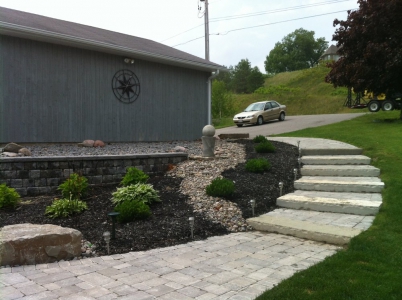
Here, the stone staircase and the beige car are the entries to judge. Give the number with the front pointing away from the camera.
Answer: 0

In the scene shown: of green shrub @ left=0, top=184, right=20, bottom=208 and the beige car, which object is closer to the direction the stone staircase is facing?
the green shrub

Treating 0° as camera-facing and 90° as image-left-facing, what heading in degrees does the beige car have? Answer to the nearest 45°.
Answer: approximately 45°

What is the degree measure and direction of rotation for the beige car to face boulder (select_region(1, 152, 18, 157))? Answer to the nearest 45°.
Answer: approximately 45° to its left

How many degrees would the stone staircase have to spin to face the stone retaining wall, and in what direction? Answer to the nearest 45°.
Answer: approximately 90° to its right

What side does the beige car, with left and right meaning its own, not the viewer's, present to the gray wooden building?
front

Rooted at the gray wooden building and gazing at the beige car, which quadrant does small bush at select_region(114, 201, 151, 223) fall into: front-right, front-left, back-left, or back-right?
back-right

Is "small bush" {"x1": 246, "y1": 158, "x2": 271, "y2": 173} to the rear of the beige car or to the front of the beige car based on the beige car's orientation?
to the front

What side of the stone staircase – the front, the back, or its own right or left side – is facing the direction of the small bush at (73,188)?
right

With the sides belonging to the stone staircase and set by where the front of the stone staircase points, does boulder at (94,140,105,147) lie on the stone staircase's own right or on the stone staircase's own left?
on the stone staircase's own right

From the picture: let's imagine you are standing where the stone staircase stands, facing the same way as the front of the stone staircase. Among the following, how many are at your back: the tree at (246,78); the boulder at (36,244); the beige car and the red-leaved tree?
3

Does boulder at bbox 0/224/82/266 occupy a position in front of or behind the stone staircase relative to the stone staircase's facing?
in front
